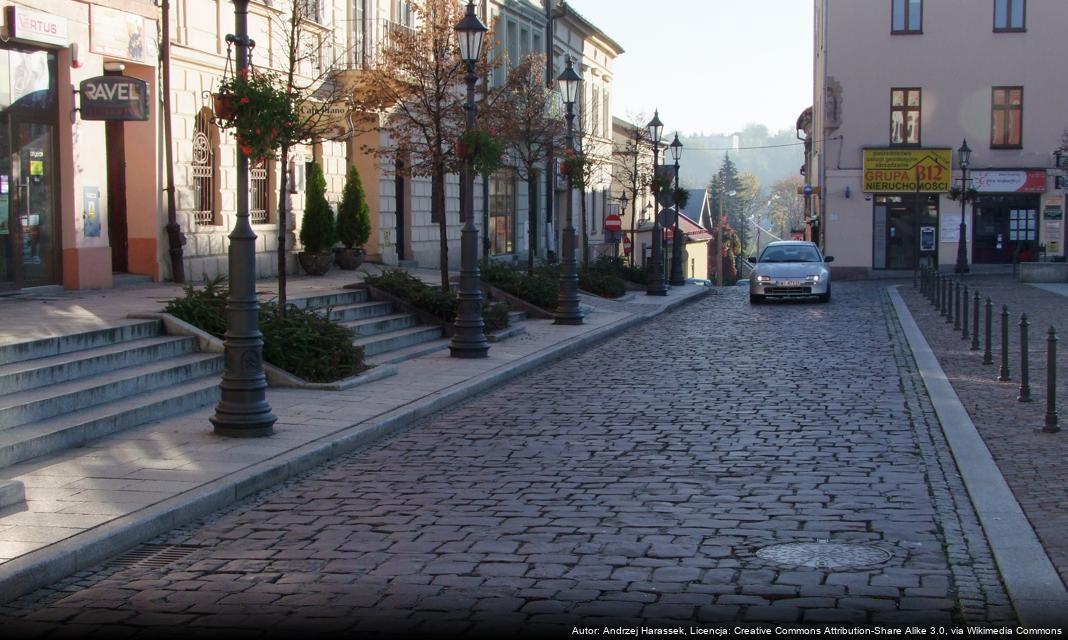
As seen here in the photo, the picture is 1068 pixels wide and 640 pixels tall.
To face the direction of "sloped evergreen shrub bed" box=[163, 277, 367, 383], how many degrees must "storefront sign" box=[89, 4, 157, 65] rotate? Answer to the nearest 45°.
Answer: approximately 45° to its right

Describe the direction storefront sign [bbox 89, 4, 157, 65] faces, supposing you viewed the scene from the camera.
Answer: facing the viewer and to the right of the viewer

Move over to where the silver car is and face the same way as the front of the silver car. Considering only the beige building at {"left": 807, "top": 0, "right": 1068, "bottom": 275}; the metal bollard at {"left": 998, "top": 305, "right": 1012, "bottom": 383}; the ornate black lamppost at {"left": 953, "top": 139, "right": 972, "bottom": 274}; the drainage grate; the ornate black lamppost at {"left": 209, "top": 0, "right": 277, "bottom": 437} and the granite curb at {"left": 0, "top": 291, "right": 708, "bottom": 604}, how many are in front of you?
4

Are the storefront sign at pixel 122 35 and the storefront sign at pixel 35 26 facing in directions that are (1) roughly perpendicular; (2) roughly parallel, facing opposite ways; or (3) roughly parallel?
roughly parallel

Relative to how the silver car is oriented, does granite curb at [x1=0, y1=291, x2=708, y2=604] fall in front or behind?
in front

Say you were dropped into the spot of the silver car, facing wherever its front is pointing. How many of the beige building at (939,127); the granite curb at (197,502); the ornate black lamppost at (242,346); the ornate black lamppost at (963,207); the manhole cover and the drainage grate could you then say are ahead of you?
4

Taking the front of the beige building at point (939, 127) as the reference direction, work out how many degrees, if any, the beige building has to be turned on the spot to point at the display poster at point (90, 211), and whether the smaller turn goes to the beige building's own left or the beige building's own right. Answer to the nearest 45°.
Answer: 0° — it already faces it

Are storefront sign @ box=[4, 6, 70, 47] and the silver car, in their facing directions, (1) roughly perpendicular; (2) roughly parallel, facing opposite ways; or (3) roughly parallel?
roughly perpendicular

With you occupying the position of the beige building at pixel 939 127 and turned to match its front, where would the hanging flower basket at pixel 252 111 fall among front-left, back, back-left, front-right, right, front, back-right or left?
front

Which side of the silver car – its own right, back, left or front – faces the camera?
front

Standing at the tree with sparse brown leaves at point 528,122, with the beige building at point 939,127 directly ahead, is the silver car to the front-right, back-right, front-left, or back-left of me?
front-right

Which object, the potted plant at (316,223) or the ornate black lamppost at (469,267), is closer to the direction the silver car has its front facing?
the ornate black lamppost

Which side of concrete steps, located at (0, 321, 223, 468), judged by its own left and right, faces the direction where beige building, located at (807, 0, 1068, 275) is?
left

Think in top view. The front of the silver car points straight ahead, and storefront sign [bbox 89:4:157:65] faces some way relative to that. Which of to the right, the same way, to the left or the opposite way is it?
to the left

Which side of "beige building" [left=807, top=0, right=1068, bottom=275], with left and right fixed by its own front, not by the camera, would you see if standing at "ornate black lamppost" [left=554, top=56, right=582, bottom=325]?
front

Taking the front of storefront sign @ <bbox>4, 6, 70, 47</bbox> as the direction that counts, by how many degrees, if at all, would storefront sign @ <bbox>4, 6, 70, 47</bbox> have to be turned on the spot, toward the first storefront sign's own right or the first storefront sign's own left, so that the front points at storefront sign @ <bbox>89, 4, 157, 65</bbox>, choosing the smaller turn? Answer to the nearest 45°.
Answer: approximately 90° to the first storefront sign's own left

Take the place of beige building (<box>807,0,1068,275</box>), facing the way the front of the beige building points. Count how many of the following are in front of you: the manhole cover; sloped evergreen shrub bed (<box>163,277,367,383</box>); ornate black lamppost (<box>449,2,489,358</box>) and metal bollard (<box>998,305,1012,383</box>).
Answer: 4
